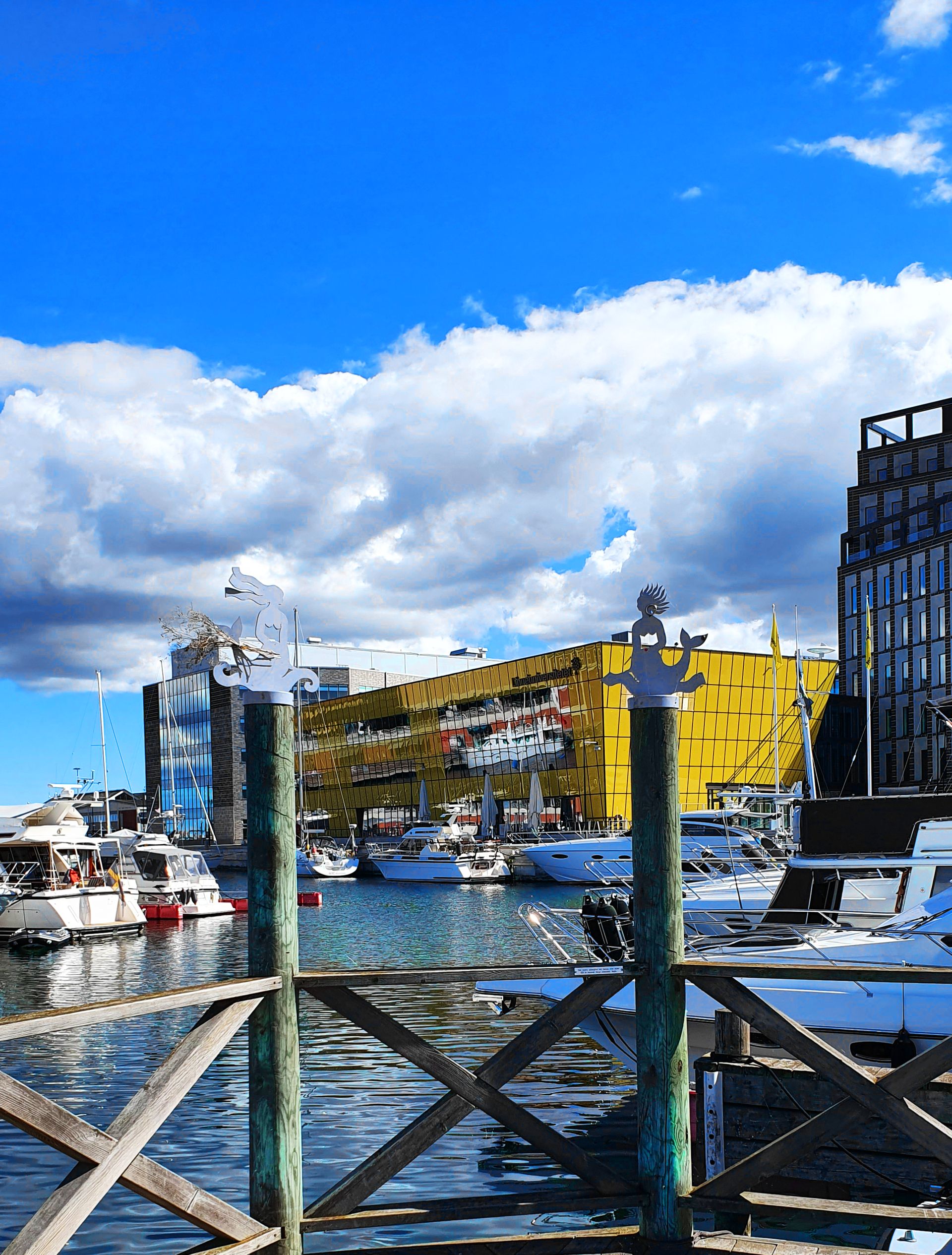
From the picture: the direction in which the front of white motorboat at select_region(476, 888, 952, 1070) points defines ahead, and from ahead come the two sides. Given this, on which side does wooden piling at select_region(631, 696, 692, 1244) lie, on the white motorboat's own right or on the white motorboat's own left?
on the white motorboat's own left

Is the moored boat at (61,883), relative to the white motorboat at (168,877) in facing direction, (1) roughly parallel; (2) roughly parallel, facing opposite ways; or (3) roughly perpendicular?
roughly parallel

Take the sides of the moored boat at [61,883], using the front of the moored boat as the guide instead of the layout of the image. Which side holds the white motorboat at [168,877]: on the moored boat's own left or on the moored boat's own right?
on the moored boat's own right

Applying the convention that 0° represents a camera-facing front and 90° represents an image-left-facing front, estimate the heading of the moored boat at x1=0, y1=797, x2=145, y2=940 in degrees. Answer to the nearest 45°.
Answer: approximately 135°

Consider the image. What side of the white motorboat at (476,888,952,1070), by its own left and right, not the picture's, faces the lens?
left

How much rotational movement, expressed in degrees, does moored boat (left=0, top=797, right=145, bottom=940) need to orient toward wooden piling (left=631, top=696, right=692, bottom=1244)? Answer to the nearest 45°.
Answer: approximately 135° to its left

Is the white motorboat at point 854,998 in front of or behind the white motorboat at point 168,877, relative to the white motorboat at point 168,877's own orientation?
behind
